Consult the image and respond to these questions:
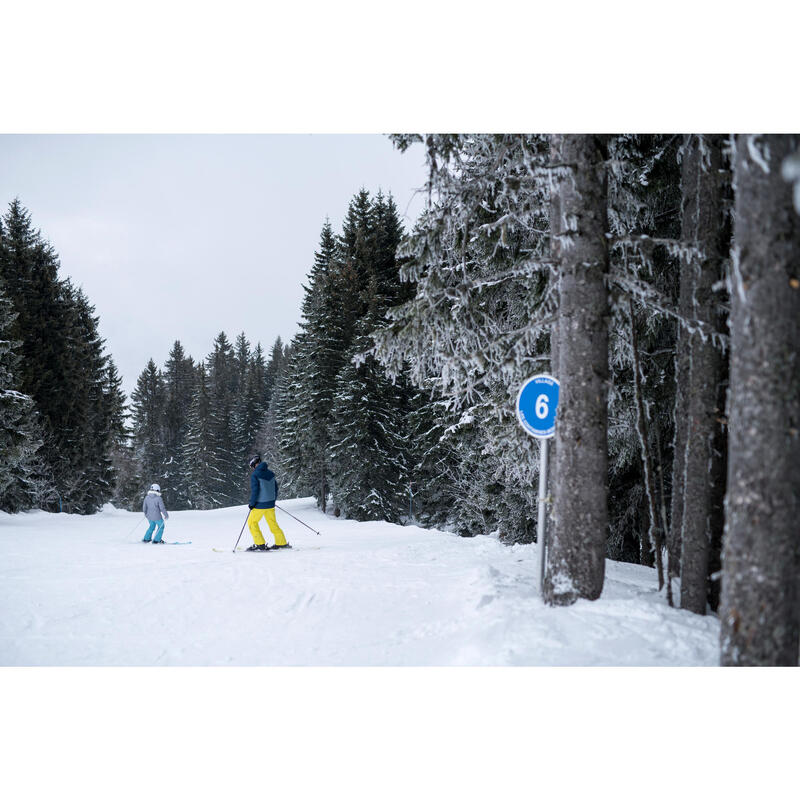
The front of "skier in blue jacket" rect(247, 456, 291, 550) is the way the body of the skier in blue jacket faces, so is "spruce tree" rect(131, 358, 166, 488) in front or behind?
in front

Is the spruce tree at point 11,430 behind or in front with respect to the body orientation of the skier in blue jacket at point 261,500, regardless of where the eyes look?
in front

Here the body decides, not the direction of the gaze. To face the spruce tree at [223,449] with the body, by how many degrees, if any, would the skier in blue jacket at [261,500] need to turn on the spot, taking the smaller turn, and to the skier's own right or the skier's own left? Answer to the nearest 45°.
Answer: approximately 45° to the skier's own right

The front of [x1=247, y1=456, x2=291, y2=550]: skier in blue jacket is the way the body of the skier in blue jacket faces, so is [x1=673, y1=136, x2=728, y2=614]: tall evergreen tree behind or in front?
behind

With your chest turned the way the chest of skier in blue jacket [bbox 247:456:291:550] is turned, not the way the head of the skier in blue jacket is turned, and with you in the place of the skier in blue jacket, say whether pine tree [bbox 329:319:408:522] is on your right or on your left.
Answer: on your right

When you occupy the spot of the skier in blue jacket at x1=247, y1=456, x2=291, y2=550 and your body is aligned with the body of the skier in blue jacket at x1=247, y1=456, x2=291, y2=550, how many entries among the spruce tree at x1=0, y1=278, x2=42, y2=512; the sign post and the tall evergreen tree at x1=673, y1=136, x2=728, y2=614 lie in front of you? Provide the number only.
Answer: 1

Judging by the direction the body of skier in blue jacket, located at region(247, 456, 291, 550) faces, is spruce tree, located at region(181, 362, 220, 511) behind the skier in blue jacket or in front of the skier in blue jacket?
in front

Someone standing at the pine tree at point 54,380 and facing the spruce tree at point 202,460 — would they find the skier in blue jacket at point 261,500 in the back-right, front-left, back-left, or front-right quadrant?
back-right

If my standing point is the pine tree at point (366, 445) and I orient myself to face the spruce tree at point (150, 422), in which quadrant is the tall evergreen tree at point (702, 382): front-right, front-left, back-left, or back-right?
back-left

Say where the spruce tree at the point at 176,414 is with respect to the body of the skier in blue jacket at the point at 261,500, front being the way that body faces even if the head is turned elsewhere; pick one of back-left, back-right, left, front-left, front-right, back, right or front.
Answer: front-right

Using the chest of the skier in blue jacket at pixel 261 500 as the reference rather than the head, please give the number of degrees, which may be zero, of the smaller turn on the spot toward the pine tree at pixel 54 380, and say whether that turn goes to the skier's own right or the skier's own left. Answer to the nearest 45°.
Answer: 0° — they already face it

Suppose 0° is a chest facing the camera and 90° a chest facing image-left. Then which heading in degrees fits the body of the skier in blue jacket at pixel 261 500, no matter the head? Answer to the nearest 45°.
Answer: approximately 135°

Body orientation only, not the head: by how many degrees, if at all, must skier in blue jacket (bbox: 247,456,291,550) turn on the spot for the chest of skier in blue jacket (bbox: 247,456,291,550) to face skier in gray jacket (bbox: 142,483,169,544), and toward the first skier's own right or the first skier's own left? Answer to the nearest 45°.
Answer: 0° — they already face them
